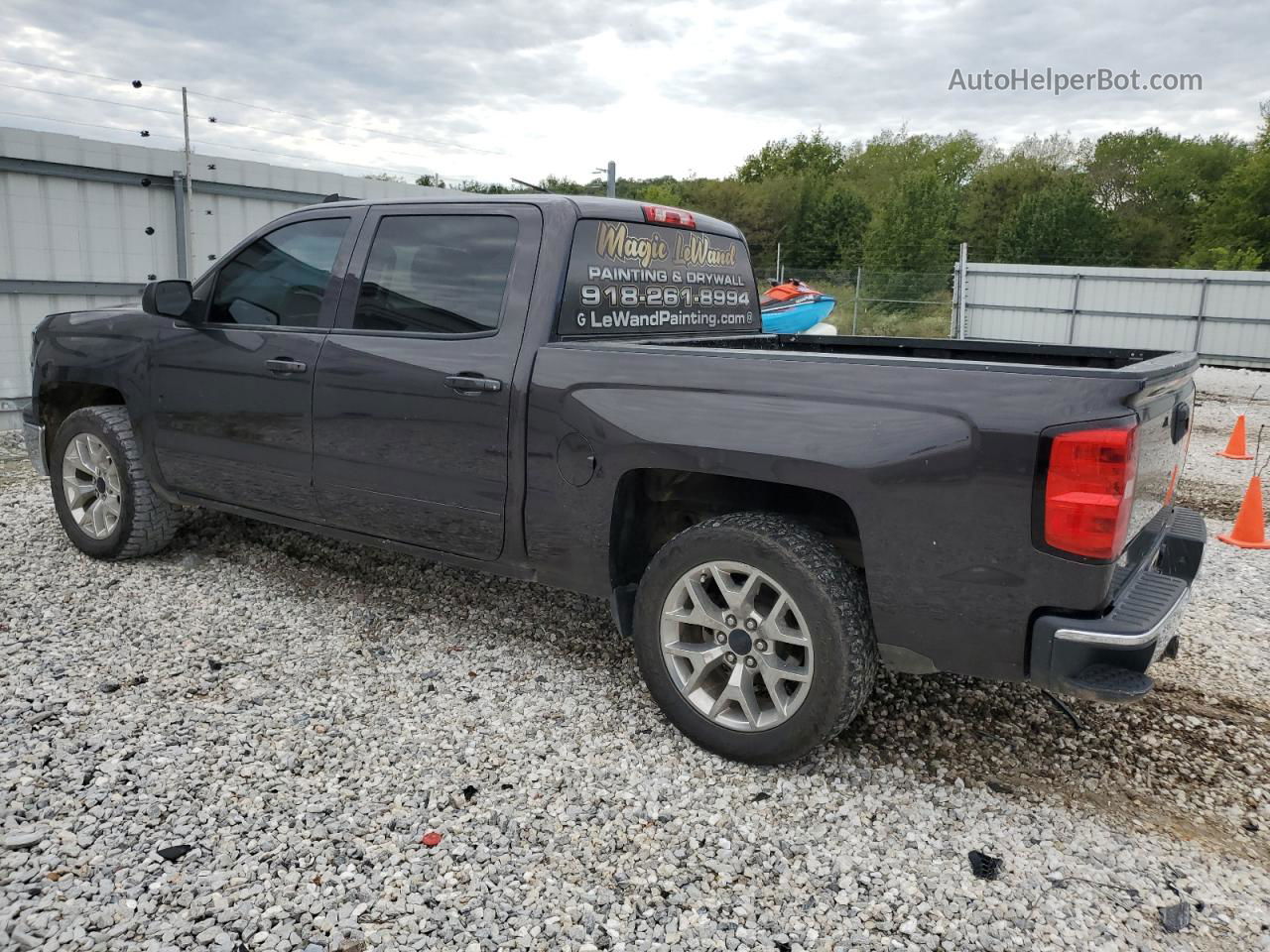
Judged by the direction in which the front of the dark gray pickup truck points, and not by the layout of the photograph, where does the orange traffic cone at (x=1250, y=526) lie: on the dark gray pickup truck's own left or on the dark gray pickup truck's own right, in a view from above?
on the dark gray pickup truck's own right

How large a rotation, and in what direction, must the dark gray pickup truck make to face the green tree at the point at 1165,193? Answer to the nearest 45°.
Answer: approximately 90° to its right

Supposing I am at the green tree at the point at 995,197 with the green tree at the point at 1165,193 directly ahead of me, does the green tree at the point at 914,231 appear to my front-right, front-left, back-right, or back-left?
back-right

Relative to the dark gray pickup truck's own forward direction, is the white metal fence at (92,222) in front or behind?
in front

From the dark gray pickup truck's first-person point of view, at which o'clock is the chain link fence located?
The chain link fence is roughly at 2 o'clock from the dark gray pickup truck.

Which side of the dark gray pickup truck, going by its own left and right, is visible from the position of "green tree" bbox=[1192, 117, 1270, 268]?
right

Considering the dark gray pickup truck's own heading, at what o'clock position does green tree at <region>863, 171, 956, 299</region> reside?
The green tree is roughly at 2 o'clock from the dark gray pickup truck.

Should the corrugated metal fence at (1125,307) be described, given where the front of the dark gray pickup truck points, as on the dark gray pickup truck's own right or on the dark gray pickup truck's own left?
on the dark gray pickup truck's own right

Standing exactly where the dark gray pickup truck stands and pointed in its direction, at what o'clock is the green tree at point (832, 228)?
The green tree is roughly at 2 o'clock from the dark gray pickup truck.

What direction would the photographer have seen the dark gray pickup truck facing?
facing away from the viewer and to the left of the viewer

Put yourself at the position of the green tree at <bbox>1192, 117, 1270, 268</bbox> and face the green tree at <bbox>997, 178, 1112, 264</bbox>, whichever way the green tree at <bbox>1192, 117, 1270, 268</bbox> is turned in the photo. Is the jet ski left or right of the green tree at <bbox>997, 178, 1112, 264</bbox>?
left
